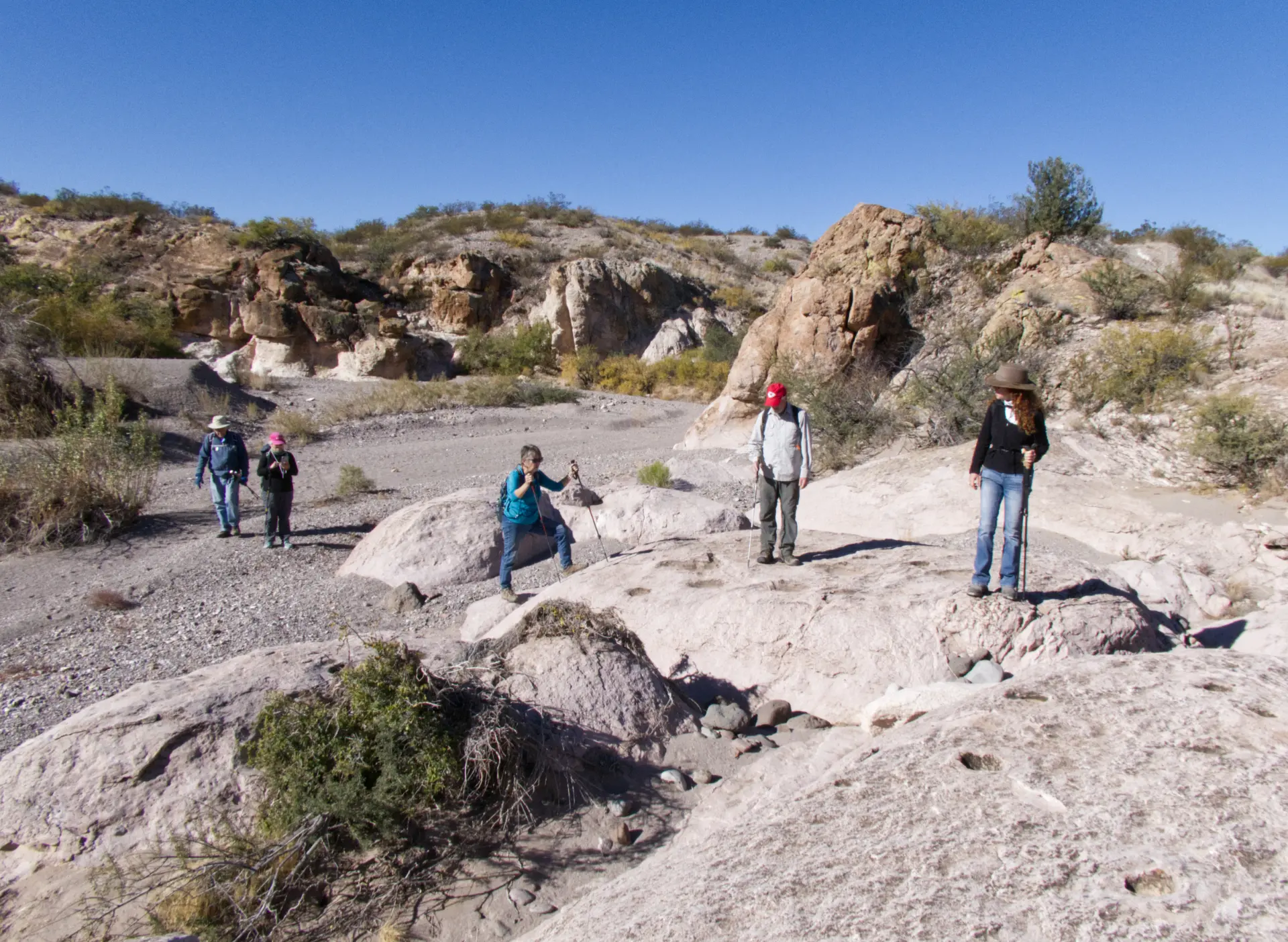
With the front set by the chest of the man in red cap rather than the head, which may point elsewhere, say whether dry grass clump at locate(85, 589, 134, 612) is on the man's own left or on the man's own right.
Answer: on the man's own right

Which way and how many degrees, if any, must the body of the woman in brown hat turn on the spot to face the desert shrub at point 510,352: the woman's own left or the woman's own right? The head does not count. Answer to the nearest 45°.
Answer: approximately 90° to the woman's own right

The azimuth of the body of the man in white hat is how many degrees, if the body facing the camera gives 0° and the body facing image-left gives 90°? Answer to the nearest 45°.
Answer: approximately 0°

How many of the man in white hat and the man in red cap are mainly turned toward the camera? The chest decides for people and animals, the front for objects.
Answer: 2

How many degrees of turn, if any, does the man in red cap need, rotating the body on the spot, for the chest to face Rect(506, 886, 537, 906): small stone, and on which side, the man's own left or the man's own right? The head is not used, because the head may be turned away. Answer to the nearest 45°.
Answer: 0° — they already face it

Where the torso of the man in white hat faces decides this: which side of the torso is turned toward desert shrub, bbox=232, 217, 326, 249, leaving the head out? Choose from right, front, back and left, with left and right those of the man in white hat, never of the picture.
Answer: back

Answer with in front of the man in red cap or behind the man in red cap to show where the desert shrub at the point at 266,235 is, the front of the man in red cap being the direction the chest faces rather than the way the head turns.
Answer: behind

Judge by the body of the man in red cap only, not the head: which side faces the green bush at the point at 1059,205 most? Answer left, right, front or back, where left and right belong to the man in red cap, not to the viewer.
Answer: back

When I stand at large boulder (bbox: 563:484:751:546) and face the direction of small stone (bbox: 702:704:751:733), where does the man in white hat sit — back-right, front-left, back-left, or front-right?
back-right

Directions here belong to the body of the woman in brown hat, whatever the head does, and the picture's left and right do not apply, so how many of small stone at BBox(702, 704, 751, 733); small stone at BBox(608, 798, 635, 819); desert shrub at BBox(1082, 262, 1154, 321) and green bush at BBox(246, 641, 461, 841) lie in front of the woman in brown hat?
3
